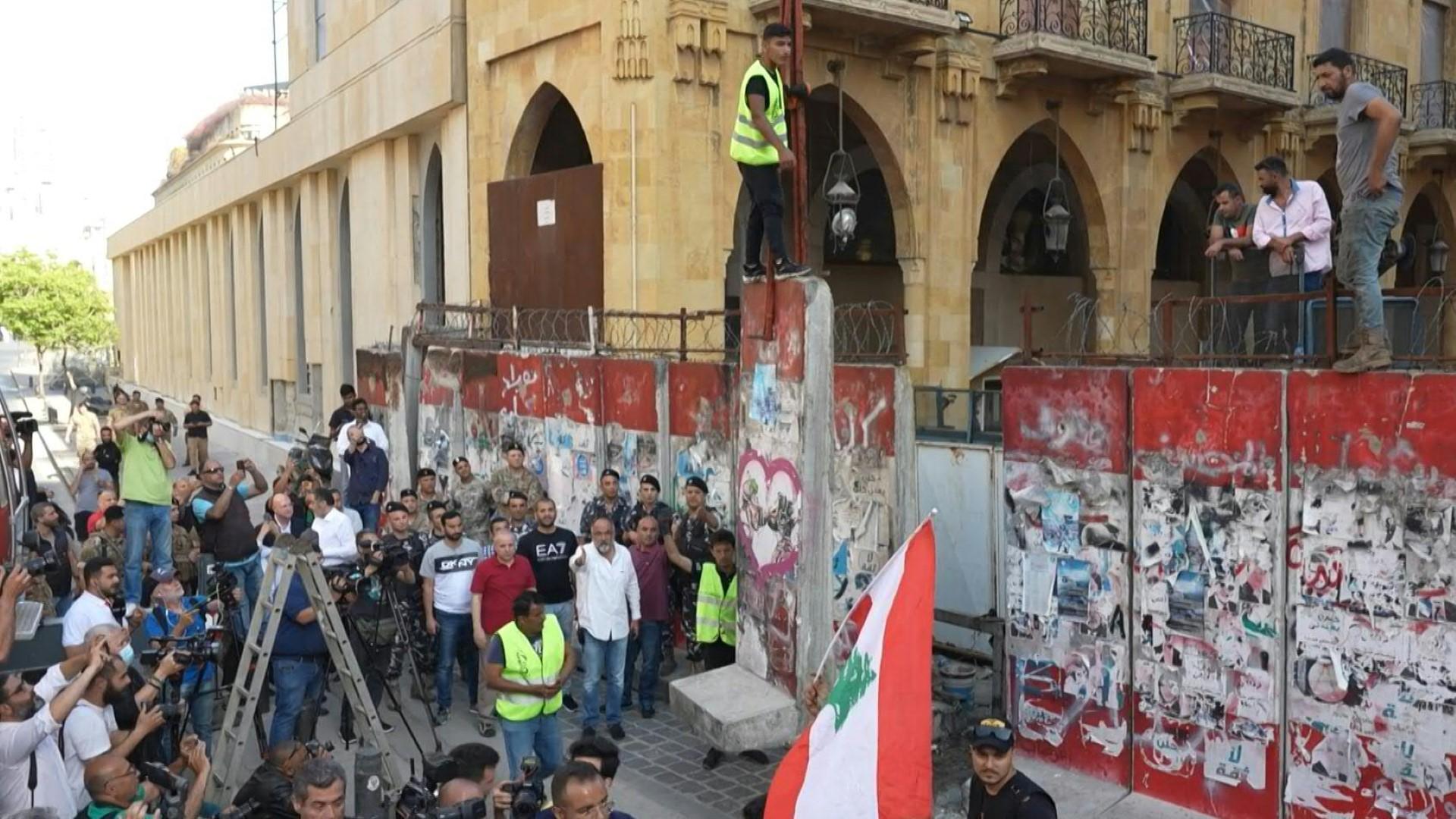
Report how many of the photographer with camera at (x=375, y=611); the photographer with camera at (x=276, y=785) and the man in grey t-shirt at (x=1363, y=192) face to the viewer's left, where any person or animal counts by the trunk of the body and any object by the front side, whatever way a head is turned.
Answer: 1

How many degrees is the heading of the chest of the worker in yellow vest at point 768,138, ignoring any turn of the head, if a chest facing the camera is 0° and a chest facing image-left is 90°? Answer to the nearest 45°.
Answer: approximately 270°

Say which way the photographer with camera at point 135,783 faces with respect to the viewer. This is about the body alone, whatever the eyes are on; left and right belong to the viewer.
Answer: facing to the right of the viewer

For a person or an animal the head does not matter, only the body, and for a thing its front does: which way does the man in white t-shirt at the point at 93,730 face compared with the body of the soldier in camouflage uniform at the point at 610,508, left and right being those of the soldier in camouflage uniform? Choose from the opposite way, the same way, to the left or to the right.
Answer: to the left

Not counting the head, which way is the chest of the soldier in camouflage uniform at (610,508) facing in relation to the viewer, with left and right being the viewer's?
facing the viewer

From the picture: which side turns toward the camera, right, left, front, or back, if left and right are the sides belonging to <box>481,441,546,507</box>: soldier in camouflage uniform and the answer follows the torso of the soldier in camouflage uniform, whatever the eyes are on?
front

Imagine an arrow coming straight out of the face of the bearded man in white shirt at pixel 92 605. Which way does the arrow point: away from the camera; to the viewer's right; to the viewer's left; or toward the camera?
to the viewer's right

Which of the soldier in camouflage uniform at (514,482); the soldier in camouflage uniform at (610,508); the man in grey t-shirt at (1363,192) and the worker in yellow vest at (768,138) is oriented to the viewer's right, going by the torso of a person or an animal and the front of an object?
the worker in yellow vest

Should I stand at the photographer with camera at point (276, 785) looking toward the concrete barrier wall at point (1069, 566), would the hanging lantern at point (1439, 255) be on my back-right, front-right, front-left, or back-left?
front-left

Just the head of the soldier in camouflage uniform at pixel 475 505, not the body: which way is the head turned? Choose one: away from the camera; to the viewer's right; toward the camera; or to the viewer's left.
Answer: toward the camera

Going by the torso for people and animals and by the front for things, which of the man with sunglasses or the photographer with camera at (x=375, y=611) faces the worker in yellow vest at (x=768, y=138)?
the photographer with camera

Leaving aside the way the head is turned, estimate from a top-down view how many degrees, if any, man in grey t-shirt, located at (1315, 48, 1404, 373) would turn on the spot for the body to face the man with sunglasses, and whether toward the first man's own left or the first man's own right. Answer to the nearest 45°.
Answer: approximately 45° to the first man's own left

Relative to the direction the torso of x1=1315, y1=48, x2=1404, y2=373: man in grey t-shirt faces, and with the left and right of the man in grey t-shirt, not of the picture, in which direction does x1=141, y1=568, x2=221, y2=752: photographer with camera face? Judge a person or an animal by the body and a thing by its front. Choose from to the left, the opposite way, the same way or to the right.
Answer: the opposite way

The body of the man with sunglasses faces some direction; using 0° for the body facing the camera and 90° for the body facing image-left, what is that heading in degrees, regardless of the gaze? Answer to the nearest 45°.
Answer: approximately 45°

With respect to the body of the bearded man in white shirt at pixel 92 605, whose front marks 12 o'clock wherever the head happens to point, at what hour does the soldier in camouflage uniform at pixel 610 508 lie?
The soldier in camouflage uniform is roughly at 11 o'clock from the bearded man in white shirt.

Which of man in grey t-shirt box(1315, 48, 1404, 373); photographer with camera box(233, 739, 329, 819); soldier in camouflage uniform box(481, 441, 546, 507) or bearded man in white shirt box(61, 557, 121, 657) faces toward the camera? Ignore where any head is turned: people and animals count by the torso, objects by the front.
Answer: the soldier in camouflage uniform
